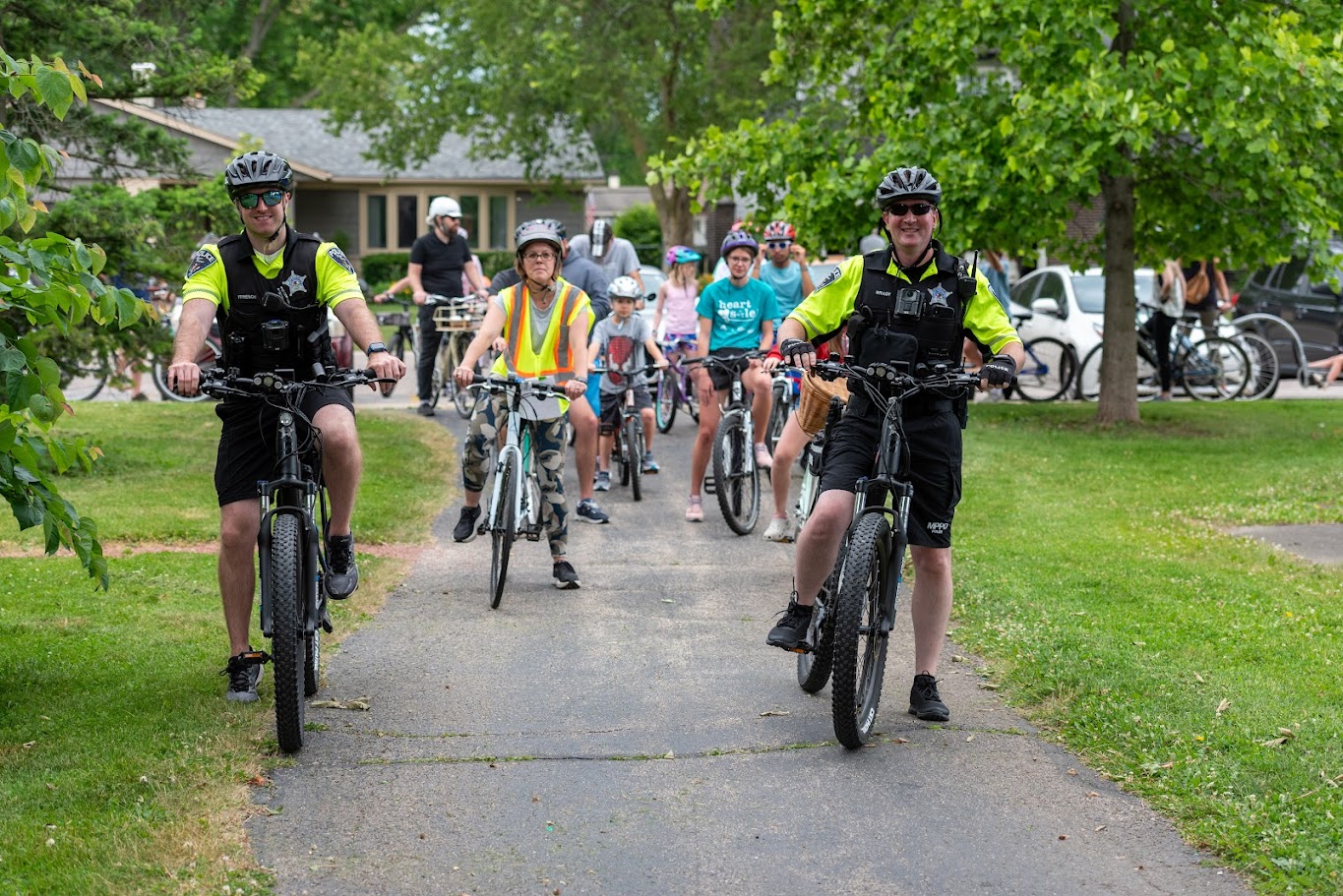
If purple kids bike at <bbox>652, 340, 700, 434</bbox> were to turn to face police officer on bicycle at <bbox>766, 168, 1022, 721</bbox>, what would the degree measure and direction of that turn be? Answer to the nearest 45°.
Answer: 0° — it already faces them

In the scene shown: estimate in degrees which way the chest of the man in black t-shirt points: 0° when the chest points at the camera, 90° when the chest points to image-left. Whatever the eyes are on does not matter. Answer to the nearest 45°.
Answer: approximately 315°

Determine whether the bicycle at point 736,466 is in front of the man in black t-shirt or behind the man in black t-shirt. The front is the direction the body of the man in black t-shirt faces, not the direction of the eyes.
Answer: in front

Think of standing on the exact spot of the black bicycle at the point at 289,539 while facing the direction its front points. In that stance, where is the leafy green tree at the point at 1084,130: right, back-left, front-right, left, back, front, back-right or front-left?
back-left

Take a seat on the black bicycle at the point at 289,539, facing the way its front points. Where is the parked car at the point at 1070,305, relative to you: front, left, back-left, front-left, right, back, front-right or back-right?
back-left

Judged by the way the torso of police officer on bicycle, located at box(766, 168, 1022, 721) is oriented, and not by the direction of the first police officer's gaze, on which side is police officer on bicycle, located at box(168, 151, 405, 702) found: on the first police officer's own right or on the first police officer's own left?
on the first police officer's own right

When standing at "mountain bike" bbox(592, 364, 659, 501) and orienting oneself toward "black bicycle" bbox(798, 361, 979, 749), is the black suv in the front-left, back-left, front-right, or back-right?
back-left

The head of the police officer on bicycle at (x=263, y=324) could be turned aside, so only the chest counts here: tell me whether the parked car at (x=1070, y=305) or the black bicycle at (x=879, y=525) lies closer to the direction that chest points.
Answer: the black bicycle

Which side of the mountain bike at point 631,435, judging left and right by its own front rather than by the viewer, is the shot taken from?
front

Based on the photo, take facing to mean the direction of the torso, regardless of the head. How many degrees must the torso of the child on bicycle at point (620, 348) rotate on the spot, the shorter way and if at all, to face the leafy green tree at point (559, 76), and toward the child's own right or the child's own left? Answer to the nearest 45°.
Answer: approximately 180°

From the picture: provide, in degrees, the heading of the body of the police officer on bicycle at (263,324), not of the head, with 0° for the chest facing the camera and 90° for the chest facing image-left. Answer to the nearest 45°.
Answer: approximately 0°

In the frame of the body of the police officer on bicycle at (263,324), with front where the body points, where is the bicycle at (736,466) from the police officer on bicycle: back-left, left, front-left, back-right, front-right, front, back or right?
back-left

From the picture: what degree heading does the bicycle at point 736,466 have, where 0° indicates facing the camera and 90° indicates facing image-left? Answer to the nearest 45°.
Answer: approximately 0°

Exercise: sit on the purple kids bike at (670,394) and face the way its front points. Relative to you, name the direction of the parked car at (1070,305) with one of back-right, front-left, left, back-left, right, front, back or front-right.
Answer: back-left

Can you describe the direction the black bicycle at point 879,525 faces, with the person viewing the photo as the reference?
facing the viewer

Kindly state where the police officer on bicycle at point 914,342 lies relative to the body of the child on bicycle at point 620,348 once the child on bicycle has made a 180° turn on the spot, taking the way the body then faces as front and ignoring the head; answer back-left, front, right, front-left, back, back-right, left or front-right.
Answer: back
